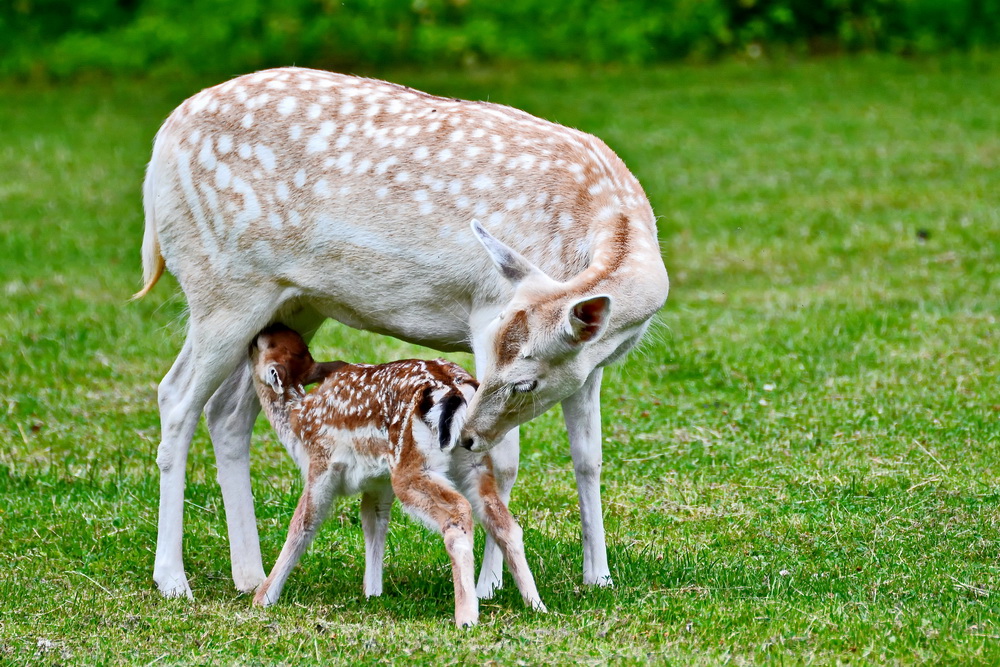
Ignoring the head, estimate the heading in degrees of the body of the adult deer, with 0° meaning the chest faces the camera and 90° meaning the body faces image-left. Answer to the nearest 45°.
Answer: approximately 270°

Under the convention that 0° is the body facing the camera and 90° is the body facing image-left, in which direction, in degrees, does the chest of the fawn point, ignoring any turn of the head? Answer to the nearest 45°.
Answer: approximately 135°
